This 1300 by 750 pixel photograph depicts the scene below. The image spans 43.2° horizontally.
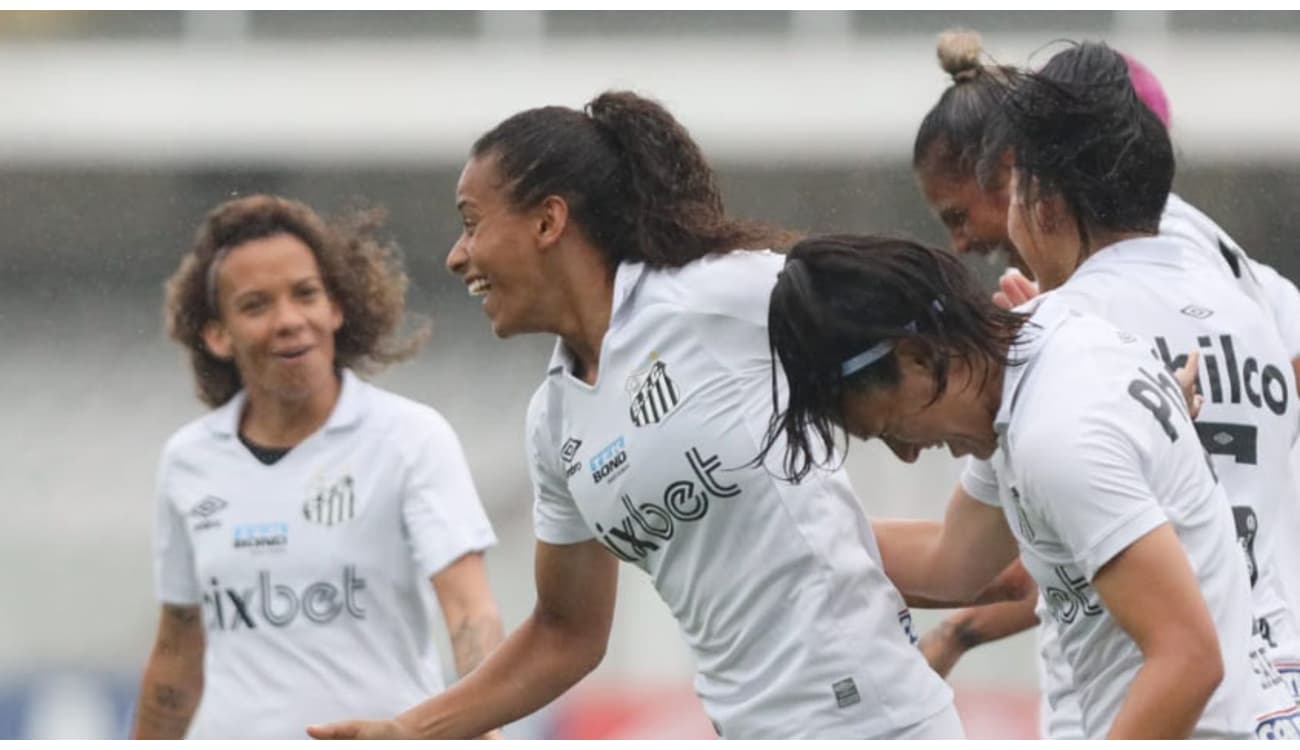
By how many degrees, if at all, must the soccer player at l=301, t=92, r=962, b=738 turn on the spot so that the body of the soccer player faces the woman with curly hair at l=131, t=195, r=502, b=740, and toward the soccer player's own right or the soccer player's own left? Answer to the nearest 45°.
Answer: approximately 90° to the soccer player's own right

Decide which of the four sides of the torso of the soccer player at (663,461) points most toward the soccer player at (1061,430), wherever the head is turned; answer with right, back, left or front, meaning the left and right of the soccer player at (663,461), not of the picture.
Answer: left

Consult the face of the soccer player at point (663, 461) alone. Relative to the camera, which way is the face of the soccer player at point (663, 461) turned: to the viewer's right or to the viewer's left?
to the viewer's left

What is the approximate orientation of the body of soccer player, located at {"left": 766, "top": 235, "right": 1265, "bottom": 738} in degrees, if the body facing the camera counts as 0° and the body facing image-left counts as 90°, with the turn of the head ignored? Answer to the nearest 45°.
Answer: approximately 90°

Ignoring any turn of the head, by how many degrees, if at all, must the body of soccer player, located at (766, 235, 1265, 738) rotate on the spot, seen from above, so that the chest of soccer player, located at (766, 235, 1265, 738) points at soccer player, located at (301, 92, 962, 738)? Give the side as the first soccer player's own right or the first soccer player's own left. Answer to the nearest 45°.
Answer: approximately 45° to the first soccer player's own right

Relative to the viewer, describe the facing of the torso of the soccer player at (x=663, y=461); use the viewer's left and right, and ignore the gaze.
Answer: facing the viewer and to the left of the viewer
